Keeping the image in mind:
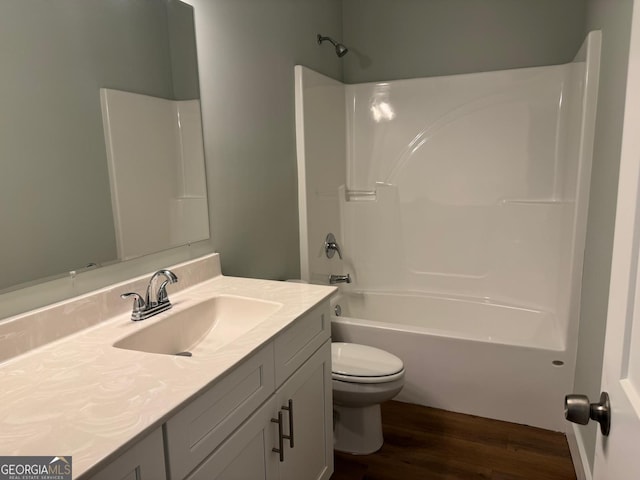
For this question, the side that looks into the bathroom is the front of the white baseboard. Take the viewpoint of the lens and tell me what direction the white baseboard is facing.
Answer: facing to the left of the viewer

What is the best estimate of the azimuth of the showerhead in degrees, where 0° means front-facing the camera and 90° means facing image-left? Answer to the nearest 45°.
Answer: approximately 270°

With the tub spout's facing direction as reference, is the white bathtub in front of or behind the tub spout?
in front

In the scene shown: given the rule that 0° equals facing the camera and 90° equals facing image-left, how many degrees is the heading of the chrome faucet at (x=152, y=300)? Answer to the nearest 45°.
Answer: approximately 315°

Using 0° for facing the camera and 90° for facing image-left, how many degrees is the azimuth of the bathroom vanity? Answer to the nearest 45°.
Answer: approximately 315°

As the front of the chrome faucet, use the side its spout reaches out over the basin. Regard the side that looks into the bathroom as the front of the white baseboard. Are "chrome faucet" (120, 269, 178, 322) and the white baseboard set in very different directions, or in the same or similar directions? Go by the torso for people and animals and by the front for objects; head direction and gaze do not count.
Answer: very different directions

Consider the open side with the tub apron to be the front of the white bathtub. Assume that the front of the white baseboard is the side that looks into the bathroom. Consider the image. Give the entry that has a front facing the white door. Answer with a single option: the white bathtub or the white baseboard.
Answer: the white bathtub

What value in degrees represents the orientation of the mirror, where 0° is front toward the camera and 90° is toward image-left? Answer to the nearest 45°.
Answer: approximately 315°

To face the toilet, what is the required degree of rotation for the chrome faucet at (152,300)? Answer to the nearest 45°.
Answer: approximately 45° to its left

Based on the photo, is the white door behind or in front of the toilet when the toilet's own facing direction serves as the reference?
in front

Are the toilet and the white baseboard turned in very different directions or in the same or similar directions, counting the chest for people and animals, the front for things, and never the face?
very different directions
